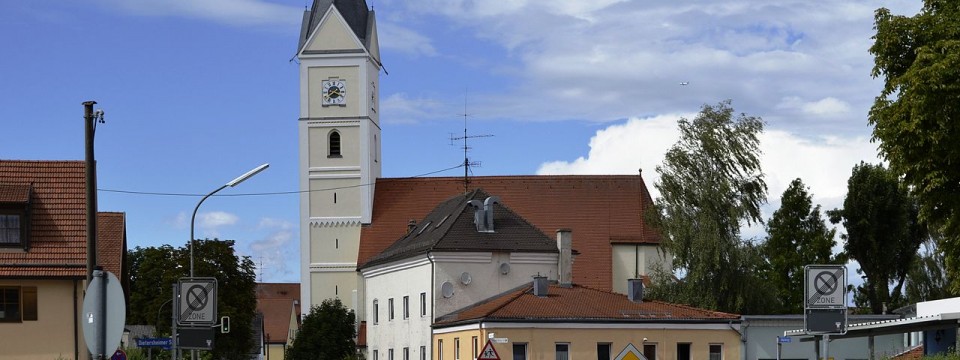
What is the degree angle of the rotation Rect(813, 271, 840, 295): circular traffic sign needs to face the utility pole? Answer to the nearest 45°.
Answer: approximately 90° to its right

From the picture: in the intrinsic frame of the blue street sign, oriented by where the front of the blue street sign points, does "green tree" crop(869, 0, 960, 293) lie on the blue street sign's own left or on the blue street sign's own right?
on the blue street sign's own left

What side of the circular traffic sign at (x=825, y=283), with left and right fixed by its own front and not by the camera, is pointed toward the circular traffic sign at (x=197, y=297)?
right

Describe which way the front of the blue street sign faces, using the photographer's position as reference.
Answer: facing the viewer

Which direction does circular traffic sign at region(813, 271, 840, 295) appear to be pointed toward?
toward the camera

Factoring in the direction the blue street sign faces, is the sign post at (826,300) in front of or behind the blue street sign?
in front

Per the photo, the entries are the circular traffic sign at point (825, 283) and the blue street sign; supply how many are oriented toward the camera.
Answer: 2

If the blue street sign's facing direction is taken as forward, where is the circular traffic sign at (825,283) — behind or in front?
in front

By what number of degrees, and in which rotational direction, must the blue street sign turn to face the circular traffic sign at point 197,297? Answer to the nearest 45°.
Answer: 0° — it already faces it
